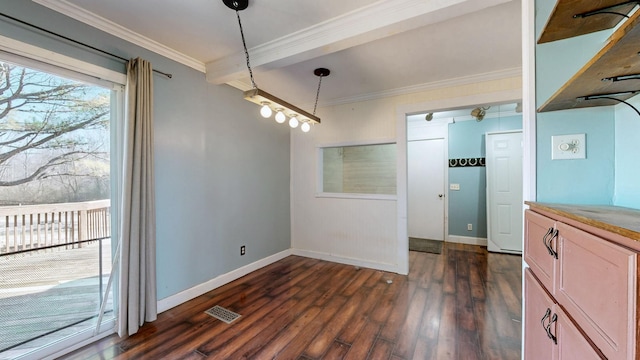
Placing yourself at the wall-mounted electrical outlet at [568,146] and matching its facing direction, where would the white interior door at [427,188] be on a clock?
The white interior door is roughly at 5 o'clock from the wall-mounted electrical outlet.

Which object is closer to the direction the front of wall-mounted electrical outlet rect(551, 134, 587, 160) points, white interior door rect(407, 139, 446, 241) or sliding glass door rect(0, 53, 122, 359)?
the sliding glass door

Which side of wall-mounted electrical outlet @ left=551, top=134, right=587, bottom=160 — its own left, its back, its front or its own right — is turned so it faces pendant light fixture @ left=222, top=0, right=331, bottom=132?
right

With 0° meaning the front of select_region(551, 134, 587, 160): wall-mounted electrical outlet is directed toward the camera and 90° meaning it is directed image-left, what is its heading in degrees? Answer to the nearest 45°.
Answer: approximately 0°

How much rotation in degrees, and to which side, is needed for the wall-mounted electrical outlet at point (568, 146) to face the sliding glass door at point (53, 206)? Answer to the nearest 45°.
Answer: approximately 45° to its right
